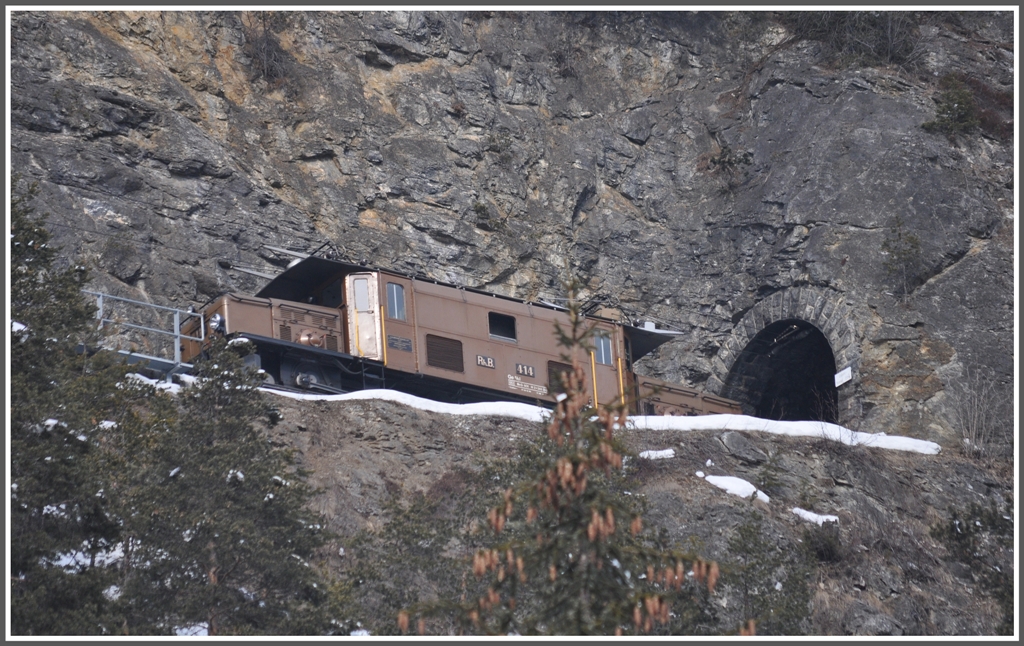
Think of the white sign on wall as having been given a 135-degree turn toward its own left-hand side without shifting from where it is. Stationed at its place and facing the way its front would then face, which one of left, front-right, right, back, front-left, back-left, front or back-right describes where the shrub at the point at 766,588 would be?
right

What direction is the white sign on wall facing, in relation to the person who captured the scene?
facing the viewer and to the left of the viewer

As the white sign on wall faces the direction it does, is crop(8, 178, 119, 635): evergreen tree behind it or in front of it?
in front

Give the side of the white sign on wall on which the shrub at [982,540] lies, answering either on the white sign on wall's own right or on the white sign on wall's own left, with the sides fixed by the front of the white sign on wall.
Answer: on the white sign on wall's own left

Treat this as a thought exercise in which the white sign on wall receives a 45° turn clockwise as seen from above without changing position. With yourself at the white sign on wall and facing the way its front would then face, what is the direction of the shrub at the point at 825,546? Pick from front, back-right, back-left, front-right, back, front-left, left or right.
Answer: left

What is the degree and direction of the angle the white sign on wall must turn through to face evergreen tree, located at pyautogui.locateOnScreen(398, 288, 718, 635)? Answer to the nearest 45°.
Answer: approximately 45° to its left

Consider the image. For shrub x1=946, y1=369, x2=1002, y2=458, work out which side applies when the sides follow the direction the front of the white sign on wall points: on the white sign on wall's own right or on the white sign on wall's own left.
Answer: on the white sign on wall's own left
